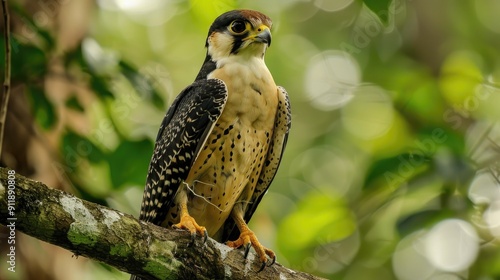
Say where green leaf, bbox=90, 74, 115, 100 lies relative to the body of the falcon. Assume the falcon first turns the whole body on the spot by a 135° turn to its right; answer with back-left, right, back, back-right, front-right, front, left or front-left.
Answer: front

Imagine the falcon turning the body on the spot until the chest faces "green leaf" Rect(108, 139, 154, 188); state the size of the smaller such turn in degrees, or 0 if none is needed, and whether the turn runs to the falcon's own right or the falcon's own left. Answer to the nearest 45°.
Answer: approximately 135° to the falcon's own right

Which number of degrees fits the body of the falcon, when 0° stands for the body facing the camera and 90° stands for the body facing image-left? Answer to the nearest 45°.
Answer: approximately 315°

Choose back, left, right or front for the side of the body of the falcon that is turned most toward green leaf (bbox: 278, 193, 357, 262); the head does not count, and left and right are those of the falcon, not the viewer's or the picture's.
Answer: left

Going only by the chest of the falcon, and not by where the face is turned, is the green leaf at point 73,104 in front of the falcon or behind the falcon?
behind

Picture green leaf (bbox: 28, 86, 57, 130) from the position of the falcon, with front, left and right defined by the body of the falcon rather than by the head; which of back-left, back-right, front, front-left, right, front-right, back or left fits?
back-right
